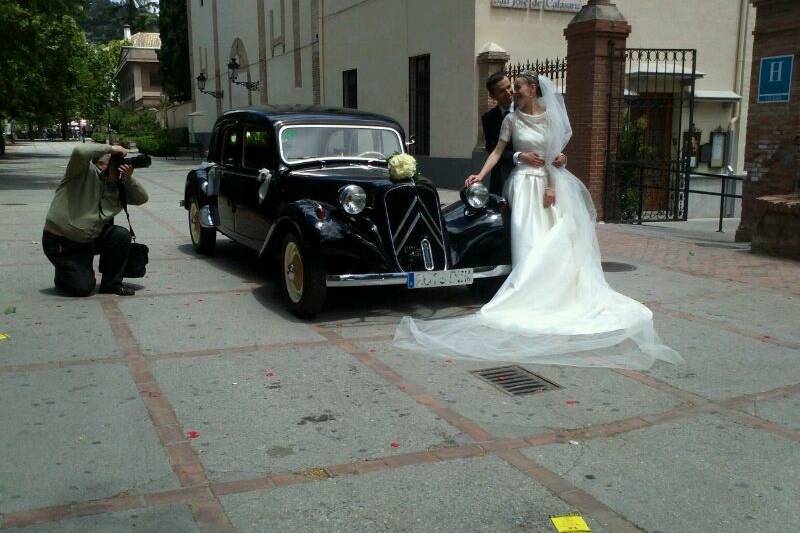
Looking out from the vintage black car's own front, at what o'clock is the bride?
The bride is roughly at 11 o'clock from the vintage black car.

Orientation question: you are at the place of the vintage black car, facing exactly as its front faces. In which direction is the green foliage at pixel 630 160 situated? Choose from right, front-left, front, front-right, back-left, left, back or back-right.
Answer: left

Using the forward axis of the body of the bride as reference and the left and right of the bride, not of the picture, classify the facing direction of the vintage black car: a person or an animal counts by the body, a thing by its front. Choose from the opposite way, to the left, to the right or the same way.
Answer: to the left

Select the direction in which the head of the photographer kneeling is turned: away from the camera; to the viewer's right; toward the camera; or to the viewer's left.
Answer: to the viewer's right

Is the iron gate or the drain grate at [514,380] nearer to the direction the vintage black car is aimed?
the drain grate

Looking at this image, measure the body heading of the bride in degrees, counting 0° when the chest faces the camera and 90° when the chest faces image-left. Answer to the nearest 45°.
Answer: approximately 45°

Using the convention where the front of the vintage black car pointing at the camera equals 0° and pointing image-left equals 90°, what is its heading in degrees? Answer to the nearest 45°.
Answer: approximately 315°

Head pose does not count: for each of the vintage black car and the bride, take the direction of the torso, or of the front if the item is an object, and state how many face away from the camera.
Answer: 0

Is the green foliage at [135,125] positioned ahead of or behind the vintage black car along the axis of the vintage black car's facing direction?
behind

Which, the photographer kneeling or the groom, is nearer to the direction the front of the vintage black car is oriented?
the groom

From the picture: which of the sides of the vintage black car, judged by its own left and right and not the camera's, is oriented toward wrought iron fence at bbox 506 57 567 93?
left

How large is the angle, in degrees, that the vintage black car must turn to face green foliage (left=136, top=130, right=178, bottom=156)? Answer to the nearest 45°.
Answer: approximately 135° to its left

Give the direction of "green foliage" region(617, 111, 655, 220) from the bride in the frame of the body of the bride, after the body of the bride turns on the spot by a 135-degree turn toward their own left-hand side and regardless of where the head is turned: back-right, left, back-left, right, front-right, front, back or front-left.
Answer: left

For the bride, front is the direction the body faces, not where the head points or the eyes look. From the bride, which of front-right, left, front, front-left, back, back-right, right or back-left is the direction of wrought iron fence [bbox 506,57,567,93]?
back-right

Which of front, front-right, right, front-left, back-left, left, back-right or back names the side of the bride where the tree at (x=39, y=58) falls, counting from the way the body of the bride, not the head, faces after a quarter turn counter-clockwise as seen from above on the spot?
back
